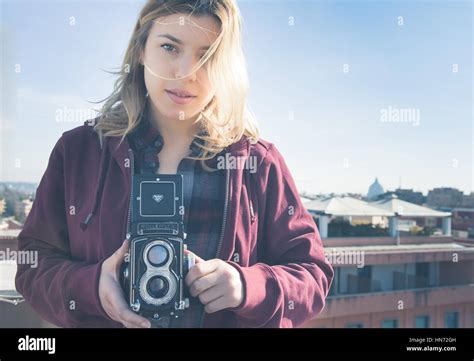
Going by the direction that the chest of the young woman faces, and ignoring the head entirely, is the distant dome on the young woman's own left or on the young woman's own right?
on the young woman's own left

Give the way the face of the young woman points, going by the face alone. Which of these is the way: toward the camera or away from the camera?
toward the camera

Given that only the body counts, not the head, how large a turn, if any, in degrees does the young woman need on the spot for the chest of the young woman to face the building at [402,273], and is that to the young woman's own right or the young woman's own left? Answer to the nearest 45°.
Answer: approximately 135° to the young woman's own left

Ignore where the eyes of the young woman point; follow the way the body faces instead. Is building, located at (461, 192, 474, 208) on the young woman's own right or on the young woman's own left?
on the young woman's own left

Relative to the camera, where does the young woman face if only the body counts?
toward the camera
